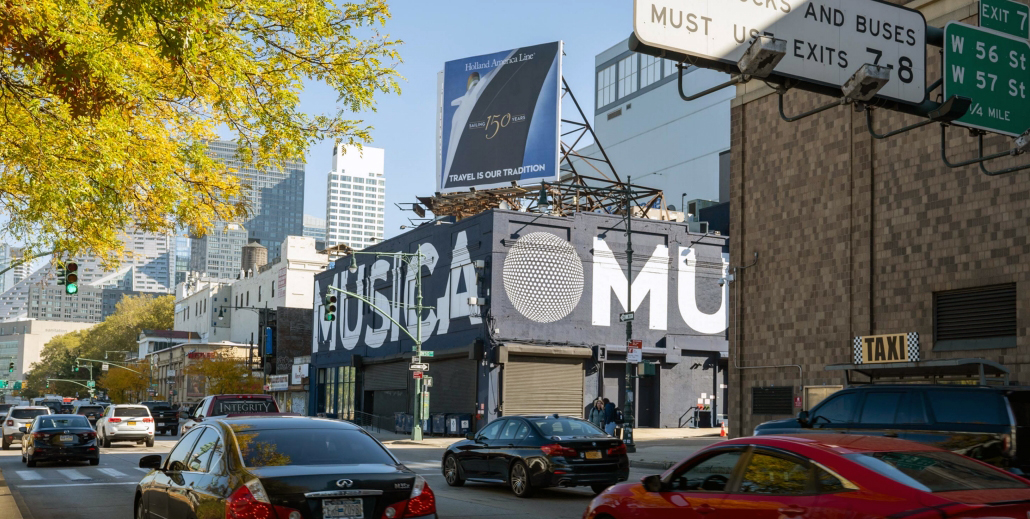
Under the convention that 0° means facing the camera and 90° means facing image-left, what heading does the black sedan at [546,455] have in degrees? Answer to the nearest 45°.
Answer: approximately 135°

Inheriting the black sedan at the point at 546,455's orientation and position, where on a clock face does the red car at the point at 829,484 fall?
The red car is roughly at 7 o'clock from the black sedan.

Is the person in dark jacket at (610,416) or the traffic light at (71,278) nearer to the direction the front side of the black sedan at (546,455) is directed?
the traffic light

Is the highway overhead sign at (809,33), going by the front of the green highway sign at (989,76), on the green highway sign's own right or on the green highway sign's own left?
on the green highway sign's own right

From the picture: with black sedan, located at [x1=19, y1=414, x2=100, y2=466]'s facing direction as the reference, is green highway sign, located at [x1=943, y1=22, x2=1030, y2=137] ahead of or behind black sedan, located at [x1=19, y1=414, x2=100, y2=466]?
behind

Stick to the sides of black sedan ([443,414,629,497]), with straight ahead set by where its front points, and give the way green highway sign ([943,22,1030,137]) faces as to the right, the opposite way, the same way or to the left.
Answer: the opposite way

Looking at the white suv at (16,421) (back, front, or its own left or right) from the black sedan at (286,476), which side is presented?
back

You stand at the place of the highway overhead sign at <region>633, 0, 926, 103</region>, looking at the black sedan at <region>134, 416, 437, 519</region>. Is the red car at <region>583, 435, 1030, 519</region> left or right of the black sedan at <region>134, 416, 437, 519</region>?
left

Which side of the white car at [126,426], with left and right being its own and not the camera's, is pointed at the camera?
back

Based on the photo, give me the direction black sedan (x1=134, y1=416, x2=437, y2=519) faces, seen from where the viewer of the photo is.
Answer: facing away from the viewer and to the left of the viewer

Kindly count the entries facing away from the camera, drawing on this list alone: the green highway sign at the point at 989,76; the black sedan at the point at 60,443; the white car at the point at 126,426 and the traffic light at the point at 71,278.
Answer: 2

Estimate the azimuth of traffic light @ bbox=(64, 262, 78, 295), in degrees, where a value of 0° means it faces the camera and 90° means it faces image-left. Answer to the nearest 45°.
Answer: approximately 0°
